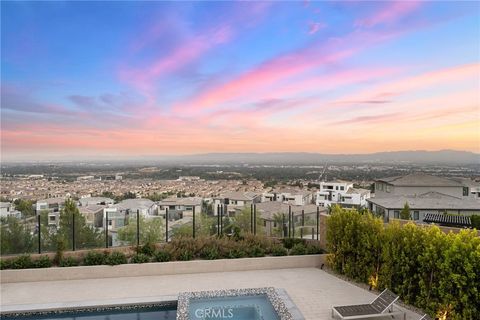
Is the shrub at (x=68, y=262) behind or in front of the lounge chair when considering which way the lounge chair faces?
in front

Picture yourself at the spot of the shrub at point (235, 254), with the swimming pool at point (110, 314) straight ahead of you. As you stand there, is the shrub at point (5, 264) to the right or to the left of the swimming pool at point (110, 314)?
right

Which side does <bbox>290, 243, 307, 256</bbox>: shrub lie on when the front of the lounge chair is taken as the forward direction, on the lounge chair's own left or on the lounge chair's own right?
on the lounge chair's own right

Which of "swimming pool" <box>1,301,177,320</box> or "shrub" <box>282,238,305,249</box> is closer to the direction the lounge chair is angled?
the swimming pool

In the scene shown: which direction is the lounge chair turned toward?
to the viewer's left
